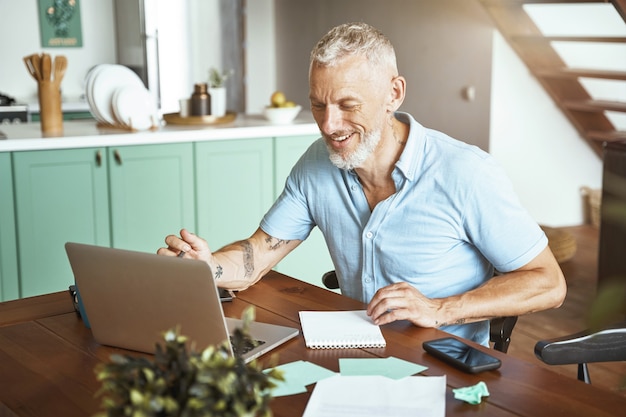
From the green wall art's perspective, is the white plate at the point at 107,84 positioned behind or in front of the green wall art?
in front

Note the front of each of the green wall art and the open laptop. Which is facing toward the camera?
the green wall art

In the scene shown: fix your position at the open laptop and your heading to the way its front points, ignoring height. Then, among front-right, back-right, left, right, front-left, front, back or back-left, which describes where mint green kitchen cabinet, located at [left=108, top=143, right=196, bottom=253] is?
front-left

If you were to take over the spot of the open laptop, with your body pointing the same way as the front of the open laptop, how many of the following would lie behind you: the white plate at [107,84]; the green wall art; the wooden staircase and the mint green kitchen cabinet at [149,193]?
0

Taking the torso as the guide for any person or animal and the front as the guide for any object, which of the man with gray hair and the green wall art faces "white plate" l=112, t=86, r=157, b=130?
the green wall art

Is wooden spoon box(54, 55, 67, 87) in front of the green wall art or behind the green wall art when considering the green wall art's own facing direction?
in front

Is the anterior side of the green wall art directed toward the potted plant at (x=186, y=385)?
yes

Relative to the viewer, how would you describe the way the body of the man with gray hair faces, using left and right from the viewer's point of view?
facing the viewer and to the left of the viewer

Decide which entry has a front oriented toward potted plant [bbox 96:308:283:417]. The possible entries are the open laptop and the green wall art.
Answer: the green wall art

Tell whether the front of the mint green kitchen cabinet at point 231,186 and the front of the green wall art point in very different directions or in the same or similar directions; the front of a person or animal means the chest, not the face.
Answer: same or similar directions

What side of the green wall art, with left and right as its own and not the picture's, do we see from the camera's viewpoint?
front

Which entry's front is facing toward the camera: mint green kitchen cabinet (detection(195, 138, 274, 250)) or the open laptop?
the mint green kitchen cabinet

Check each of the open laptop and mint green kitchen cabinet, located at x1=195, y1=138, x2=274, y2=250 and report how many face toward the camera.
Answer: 1

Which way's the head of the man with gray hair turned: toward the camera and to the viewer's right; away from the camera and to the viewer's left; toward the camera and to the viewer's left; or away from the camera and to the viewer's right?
toward the camera and to the viewer's left

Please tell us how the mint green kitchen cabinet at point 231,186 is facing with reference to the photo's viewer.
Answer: facing the viewer

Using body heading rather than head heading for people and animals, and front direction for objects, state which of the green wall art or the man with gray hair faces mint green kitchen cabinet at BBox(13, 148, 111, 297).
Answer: the green wall art

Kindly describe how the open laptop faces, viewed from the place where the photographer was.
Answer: facing away from the viewer and to the right of the viewer

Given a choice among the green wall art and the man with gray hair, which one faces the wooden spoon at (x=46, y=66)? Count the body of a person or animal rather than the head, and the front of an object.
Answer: the green wall art

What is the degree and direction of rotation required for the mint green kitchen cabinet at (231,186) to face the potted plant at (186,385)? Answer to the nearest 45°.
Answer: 0° — it already faces it

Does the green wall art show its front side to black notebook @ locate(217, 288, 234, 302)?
yes

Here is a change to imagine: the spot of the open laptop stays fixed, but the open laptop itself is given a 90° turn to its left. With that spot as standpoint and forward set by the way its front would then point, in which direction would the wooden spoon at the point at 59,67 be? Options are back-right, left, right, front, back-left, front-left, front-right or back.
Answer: front-right

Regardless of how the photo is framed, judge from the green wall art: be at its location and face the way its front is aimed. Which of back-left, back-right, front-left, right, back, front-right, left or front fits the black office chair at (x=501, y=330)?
front

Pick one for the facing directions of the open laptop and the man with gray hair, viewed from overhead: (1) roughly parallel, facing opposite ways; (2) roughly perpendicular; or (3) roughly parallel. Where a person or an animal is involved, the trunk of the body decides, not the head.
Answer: roughly parallel, facing opposite ways

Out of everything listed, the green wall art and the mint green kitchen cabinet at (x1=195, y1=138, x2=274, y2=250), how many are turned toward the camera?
2
